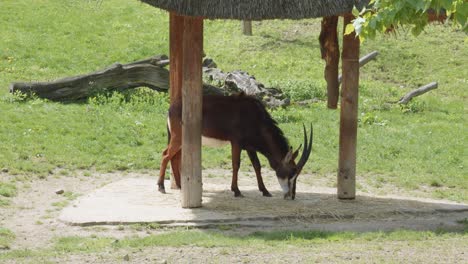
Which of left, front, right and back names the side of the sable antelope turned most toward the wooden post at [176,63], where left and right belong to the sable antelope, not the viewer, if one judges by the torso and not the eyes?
back

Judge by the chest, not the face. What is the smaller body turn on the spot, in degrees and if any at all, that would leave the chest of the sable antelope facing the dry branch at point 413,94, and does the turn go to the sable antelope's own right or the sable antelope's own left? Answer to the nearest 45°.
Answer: approximately 45° to the sable antelope's own left

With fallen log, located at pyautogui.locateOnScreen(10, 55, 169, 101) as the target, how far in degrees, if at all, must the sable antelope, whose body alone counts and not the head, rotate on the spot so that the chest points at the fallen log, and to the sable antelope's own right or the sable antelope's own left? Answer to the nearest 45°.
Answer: approximately 135° to the sable antelope's own left

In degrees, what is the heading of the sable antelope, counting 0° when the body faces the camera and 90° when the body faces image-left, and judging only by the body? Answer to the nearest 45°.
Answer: approximately 270°

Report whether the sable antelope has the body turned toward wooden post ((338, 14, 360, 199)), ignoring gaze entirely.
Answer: yes

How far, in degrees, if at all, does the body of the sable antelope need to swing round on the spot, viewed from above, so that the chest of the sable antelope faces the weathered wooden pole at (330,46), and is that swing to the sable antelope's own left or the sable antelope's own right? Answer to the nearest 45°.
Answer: approximately 45° to the sable antelope's own left

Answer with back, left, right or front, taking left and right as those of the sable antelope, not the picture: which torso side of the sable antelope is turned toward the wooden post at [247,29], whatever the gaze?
left

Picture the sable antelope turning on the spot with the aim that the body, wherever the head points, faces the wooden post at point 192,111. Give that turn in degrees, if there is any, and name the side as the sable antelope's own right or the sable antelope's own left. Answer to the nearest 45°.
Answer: approximately 135° to the sable antelope's own right
